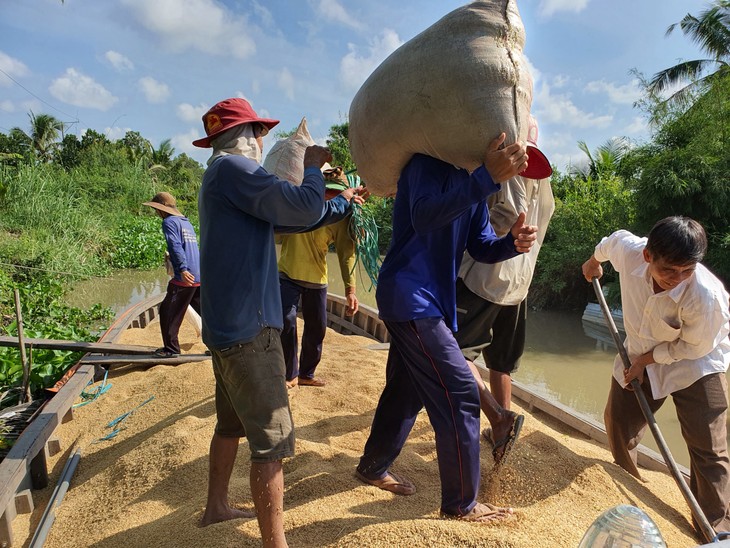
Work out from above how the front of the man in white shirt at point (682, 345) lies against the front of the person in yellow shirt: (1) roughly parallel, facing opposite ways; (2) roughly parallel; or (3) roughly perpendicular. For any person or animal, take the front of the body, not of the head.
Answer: roughly perpendicular

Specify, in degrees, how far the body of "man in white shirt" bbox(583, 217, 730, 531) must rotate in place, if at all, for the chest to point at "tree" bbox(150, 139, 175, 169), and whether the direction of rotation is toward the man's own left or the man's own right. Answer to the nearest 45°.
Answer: approximately 90° to the man's own right

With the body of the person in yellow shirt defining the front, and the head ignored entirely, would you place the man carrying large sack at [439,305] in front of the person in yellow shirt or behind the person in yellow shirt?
in front

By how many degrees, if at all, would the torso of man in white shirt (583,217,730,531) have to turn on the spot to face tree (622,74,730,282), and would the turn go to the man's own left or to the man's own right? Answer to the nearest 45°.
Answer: approximately 135° to the man's own right

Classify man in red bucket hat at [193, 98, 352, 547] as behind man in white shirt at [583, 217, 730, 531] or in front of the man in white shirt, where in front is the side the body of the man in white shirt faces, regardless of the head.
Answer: in front

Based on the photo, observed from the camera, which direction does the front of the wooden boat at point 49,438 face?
facing away from the viewer

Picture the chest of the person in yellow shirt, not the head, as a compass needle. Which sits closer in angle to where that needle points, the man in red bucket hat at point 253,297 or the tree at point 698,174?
the man in red bucket hat

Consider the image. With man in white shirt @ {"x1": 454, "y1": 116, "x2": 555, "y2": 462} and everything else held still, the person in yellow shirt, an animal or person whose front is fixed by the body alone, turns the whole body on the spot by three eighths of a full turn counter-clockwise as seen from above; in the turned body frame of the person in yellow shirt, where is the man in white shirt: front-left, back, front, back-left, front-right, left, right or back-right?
right

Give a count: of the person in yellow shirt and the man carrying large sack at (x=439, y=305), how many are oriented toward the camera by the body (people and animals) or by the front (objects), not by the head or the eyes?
1

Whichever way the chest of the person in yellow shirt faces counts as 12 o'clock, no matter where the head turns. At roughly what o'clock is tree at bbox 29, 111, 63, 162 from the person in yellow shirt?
The tree is roughly at 5 o'clock from the person in yellow shirt.
